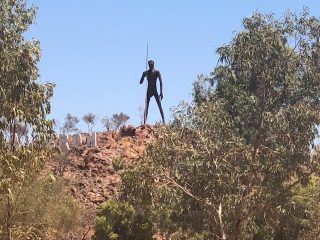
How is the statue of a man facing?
toward the camera

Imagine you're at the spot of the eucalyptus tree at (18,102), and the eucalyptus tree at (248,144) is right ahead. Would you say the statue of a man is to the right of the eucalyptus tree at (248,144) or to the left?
left

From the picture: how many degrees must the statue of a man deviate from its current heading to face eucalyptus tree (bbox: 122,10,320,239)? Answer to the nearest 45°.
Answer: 0° — it already faces it

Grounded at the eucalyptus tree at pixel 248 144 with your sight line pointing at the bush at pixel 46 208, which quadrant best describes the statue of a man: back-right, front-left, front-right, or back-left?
front-right

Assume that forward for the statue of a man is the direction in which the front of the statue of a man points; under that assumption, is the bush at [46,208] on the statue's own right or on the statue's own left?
on the statue's own right

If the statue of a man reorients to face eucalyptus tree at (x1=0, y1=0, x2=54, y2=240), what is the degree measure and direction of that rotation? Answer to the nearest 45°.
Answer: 0° — it already faces it
